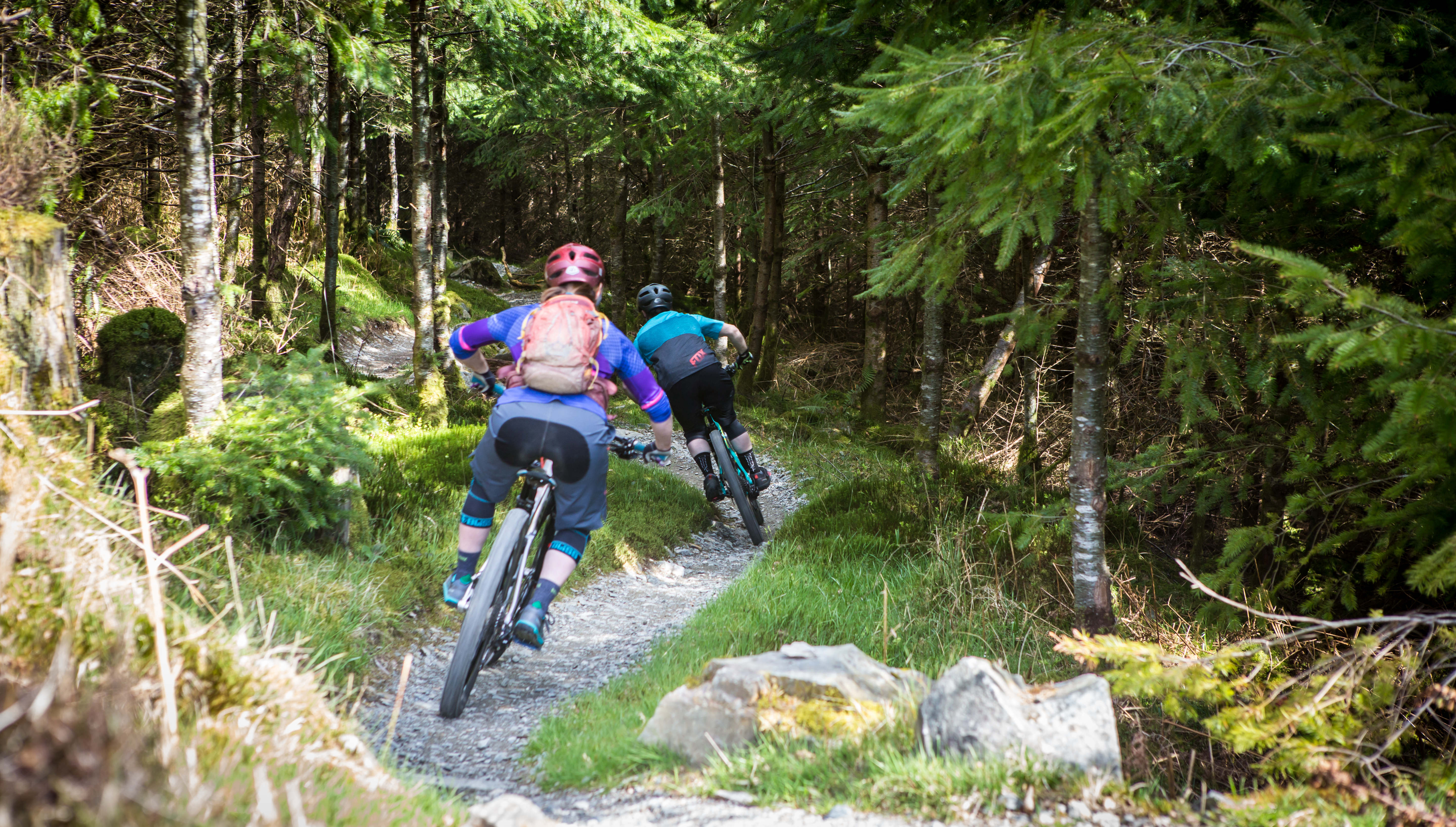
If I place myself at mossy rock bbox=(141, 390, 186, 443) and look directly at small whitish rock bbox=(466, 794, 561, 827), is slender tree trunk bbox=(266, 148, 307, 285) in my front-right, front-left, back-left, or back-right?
back-left

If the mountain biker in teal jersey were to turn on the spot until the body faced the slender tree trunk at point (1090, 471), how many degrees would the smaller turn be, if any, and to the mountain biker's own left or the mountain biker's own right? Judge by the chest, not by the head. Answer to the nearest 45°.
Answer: approximately 135° to the mountain biker's own right

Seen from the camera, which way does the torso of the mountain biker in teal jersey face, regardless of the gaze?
away from the camera

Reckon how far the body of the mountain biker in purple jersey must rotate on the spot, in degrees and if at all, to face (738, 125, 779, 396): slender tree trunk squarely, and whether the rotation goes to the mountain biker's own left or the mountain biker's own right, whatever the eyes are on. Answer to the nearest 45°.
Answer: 0° — they already face it

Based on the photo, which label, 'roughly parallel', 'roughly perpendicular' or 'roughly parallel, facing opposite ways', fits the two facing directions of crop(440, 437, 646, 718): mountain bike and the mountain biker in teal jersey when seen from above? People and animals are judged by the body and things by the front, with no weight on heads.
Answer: roughly parallel

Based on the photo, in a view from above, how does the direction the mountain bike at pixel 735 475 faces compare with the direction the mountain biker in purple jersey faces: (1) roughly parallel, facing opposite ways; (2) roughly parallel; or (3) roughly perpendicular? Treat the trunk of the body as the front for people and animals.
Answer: roughly parallel

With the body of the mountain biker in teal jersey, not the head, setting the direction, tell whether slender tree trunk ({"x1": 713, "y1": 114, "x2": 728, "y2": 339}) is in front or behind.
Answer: in front

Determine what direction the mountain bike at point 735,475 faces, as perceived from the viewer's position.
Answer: facing away from the viewer

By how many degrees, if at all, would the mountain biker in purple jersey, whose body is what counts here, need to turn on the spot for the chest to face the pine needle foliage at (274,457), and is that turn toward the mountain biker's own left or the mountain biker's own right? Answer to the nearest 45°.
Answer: approximately 45° to the mountain biker's own left

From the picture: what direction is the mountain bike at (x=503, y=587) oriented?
away from the camera

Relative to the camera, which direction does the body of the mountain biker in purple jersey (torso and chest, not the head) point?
away from the camera

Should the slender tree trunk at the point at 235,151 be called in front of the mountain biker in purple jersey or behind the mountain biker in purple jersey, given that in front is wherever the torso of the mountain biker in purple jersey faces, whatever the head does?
in front
